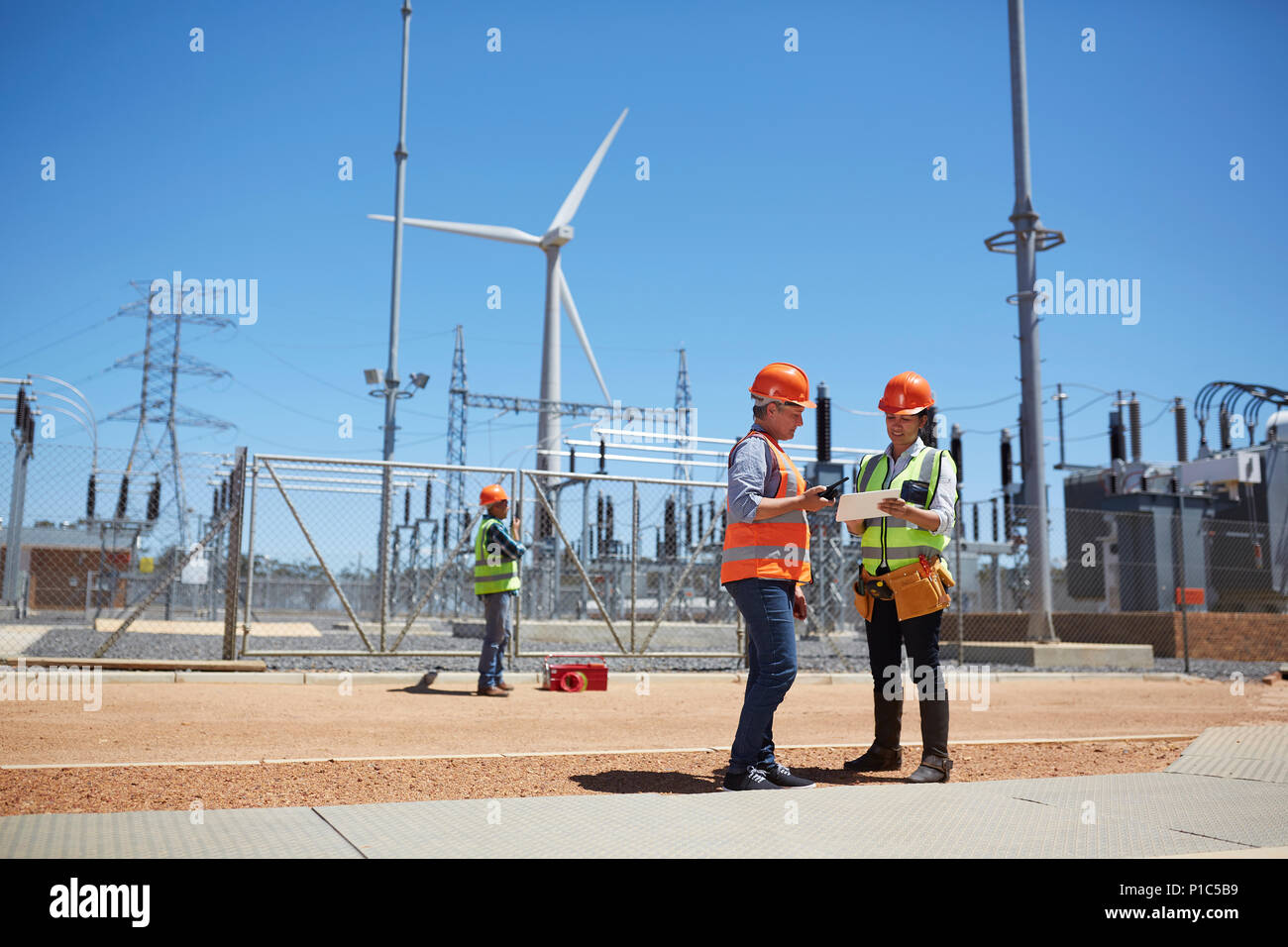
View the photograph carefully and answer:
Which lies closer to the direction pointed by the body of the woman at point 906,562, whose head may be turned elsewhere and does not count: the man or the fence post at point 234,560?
the man

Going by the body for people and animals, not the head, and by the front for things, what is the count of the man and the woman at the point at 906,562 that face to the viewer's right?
1

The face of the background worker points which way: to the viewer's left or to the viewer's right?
to the viewer's right

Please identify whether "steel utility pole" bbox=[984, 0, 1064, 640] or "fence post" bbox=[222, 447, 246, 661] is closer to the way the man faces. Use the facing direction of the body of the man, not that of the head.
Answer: the steel utility pole

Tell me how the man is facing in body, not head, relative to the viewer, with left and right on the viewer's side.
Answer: facing to the right of the viewer

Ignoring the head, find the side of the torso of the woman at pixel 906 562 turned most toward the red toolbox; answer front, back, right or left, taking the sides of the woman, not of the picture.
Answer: right

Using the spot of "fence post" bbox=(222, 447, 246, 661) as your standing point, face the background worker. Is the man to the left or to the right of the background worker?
right

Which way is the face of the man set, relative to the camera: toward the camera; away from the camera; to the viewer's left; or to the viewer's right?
to the viewer's right
